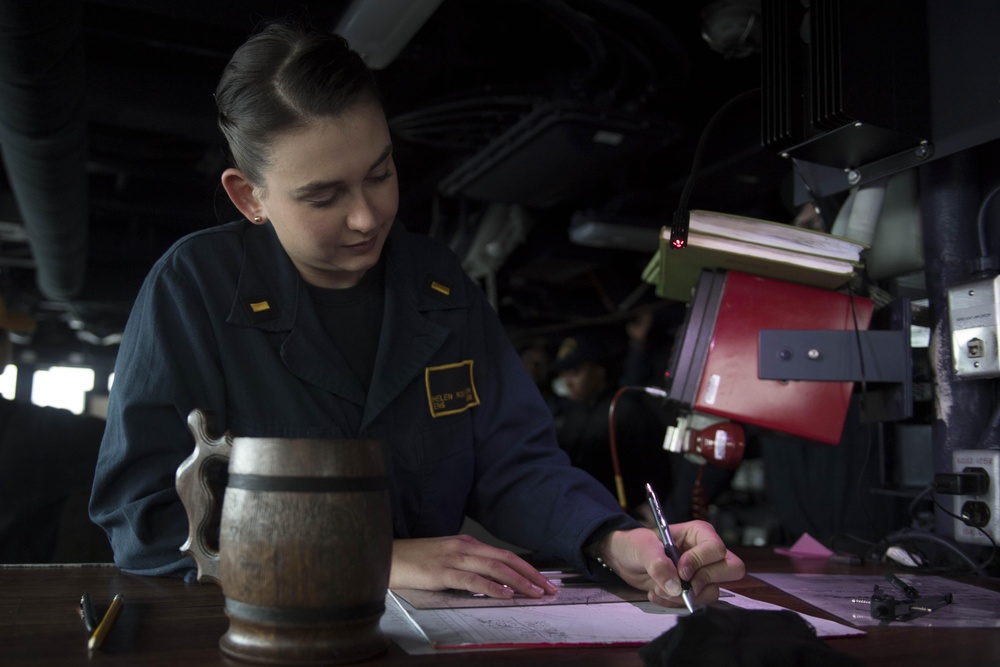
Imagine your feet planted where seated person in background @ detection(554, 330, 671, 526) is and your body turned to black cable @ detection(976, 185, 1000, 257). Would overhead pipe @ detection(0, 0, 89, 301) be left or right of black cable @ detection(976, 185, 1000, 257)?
right
